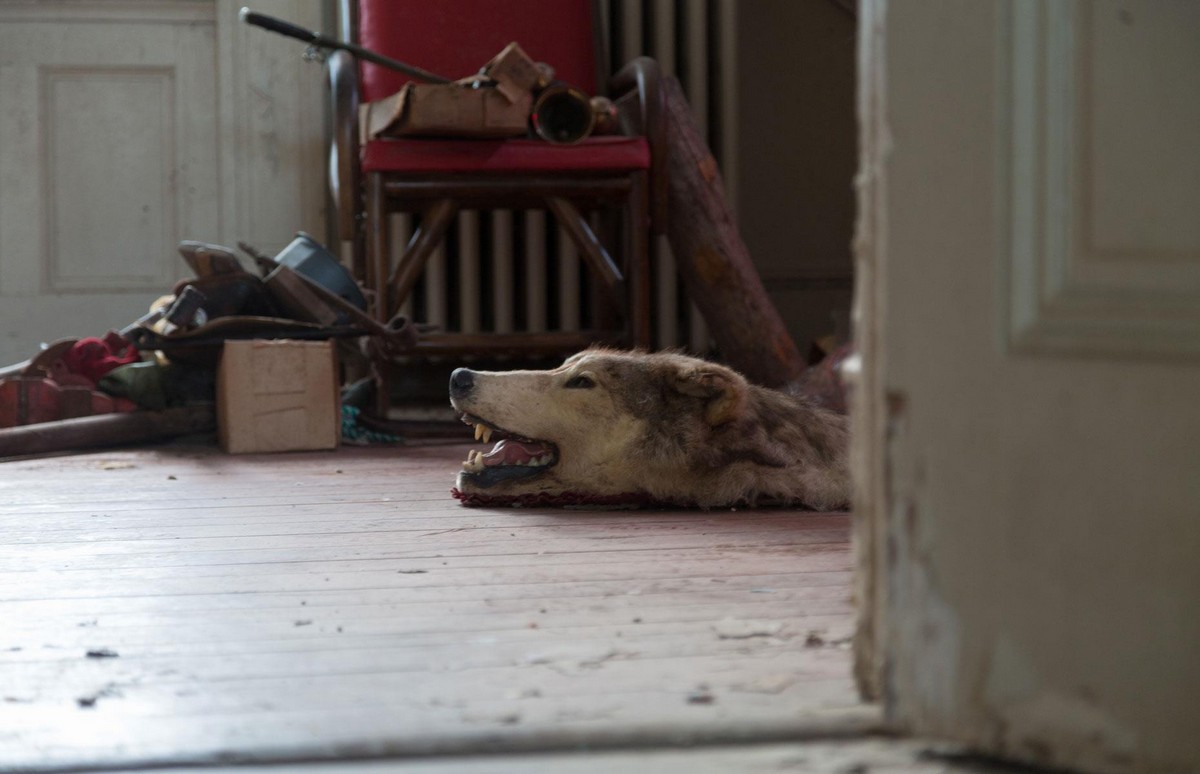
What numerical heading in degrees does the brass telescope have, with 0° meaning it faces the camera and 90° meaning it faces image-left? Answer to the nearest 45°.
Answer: approximately 45°

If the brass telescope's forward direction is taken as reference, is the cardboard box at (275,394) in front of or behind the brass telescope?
in front

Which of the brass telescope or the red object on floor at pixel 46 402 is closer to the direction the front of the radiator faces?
the brass telescope

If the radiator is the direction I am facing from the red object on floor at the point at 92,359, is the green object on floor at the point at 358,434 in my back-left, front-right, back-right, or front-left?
front-right

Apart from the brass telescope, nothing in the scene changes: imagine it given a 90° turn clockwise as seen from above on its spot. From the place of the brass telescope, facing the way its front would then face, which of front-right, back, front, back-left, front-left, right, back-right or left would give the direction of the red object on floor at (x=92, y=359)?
front-left

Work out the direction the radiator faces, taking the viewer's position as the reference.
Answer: facing the viewer

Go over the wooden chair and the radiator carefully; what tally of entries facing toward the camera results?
2

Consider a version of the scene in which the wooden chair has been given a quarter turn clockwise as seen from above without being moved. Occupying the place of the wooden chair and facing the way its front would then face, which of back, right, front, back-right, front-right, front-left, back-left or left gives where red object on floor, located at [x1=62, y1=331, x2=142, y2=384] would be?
front

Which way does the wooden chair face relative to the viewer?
toward the camera

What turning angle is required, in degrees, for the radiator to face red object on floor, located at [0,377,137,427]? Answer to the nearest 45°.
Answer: approximately 45° to its right

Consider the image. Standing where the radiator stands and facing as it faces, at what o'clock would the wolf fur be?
The wolf fur is roughly at 12 o'clock from the radiator.

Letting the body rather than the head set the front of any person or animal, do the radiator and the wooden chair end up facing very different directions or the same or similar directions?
same or similar directions
